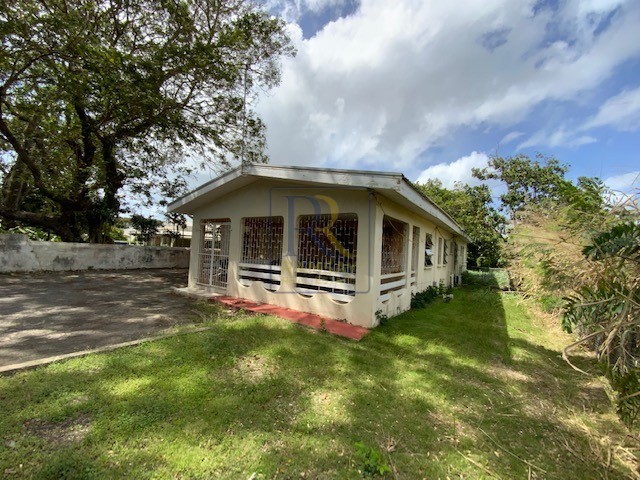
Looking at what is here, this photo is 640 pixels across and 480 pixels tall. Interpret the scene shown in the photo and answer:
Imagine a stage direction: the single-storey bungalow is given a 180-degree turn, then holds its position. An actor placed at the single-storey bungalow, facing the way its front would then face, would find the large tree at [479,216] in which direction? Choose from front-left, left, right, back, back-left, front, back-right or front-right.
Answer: front

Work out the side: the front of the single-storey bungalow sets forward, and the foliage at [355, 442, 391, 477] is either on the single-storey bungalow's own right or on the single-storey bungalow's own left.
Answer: on the single-storey bungalow's own left

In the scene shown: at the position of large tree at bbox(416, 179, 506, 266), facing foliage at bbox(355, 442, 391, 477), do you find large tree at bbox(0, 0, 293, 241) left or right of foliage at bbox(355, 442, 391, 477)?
right

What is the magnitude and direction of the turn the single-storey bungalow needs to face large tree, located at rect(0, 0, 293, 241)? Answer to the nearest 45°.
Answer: approximately 90° to its right

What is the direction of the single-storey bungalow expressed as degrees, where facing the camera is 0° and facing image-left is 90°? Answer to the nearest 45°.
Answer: approximately 45°

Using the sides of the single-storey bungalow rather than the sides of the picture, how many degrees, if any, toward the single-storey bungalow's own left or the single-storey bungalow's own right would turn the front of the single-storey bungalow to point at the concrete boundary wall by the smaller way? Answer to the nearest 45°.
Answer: approximately 90° to the single-storey bungalow's own right
